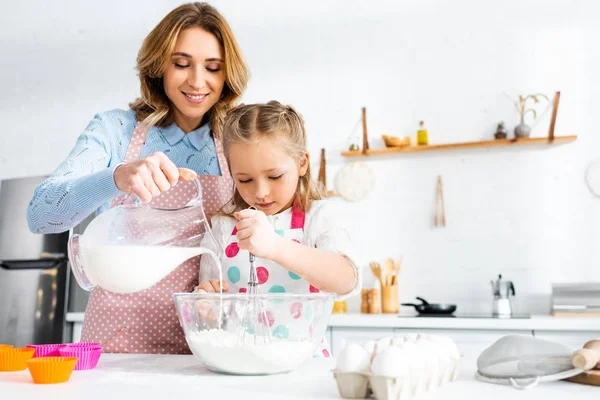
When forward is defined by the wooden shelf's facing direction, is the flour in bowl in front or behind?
in front

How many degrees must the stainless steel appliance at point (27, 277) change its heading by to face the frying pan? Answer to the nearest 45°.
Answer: approximately 45° to its left

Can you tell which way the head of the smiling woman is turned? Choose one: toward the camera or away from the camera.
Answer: toward the camera

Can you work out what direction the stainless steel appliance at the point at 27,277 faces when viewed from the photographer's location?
facing the viewer

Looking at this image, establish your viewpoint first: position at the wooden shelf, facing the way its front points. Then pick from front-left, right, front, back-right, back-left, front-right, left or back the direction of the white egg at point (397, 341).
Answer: front

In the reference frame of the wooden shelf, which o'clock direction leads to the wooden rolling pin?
The wooden rolling pin is roughly at 12 o'clock from the wooden shelf.

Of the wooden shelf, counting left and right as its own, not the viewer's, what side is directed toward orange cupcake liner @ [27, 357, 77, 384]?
front

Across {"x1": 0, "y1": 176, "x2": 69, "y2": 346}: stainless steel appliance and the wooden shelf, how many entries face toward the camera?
2

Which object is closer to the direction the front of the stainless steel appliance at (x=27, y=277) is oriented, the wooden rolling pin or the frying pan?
the wooden rolling pin

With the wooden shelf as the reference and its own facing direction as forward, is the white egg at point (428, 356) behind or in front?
in front

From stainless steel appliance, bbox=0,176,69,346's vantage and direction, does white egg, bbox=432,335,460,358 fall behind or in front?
in front

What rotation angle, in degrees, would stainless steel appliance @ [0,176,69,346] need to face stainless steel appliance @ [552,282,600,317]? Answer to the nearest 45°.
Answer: approximately 45° to its left

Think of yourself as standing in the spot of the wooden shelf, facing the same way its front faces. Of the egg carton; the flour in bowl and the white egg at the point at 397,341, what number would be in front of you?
3

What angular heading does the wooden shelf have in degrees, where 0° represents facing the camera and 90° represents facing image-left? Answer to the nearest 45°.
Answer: approximately 0°

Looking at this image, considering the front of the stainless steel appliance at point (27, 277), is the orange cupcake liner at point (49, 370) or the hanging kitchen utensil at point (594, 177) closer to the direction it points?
the orange cupcake liner
